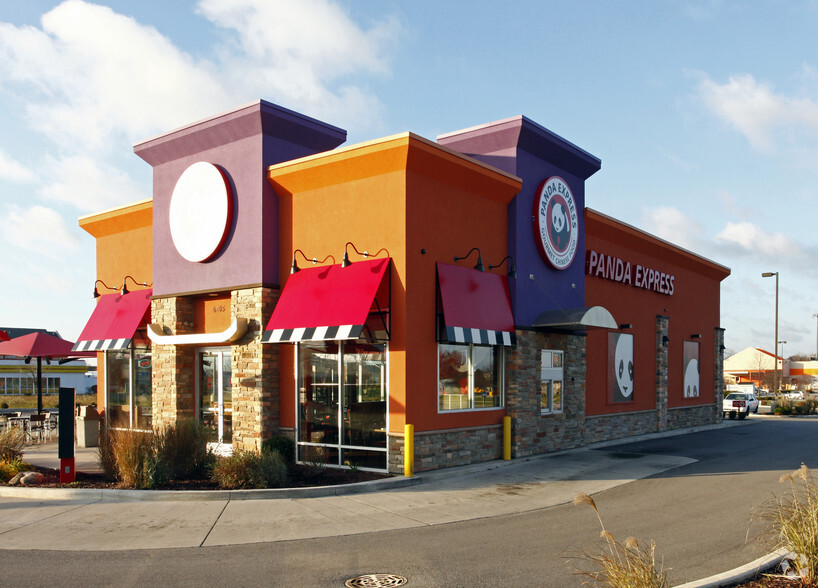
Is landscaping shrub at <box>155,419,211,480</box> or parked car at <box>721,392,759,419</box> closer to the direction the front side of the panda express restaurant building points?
the landscaping shrub

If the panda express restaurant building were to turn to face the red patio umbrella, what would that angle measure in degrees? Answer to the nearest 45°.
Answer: approximately 90° to its right

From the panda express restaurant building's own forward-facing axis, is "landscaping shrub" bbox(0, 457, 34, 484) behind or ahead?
ahead

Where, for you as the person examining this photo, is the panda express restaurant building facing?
facing the viewer and to the left of the viewer

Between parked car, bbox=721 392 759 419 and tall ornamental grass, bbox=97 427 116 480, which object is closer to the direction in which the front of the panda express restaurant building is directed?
the tall ornamental grass

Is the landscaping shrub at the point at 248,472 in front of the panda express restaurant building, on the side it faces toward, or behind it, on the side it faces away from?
in front

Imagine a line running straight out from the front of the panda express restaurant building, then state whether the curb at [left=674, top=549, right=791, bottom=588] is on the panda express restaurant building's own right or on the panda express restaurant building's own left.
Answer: on the panda express restaurant building's own left
